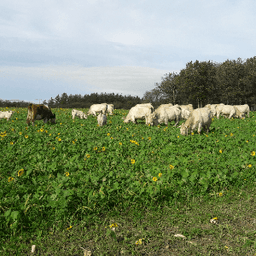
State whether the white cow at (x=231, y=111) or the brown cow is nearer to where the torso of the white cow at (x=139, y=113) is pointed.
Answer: the brown cow

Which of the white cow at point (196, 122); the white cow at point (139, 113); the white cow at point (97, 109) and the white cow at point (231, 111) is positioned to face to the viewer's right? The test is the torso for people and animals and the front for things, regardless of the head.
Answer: the white cow at point (231, 111)

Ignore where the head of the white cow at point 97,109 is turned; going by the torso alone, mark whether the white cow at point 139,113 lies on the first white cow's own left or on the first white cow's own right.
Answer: on the first white cow's own left

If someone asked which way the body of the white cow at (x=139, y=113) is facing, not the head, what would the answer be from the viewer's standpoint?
to the viewer's left

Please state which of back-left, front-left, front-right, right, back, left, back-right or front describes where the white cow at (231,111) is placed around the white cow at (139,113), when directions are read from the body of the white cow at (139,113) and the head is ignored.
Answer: back-right

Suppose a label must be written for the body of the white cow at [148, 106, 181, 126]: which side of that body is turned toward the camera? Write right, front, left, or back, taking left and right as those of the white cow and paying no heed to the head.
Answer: left

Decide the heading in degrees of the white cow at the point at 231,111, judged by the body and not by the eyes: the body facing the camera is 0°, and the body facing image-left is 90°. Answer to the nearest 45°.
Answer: approximately 270°
